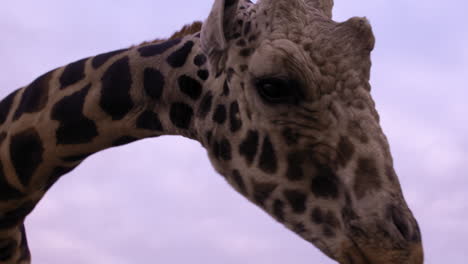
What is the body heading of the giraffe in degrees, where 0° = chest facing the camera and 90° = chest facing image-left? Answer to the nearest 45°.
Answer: approximately 270°
